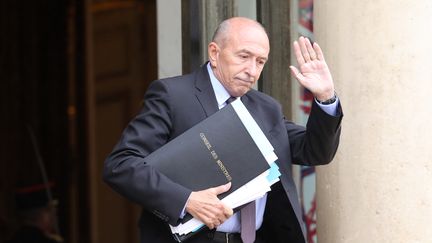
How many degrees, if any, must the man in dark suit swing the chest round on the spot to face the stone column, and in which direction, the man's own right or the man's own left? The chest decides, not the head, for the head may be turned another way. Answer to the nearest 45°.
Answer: approximately 90° to the man's own left

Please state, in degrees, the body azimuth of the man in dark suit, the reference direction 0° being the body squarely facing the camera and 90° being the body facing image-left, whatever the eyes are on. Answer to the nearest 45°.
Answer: approximately 315°
